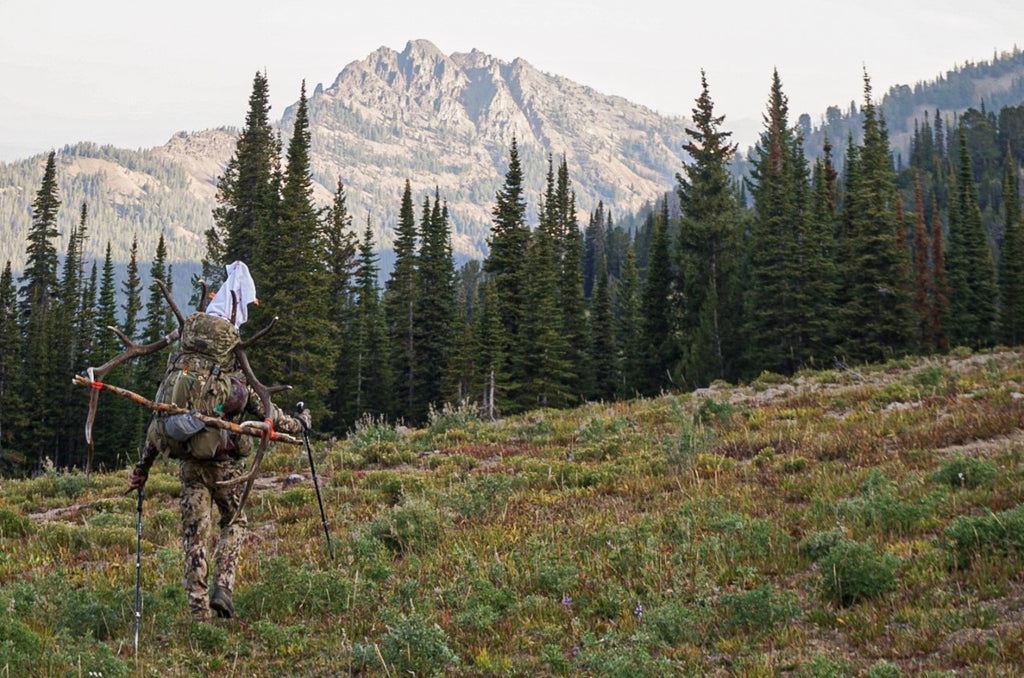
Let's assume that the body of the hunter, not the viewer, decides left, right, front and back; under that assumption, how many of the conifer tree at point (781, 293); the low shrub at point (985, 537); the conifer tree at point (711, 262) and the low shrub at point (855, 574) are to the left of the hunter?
0

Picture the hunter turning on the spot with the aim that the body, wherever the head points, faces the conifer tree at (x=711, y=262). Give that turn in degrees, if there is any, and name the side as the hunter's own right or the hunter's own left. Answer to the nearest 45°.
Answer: approximately 45° to the hunter's own right

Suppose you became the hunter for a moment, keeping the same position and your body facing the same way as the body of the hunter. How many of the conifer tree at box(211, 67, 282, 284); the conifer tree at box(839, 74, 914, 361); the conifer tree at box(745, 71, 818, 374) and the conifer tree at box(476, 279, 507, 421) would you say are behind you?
0

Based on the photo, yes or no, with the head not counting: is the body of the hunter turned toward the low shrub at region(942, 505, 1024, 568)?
no

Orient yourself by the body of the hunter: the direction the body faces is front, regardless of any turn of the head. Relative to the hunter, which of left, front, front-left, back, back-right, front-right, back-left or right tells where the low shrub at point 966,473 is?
right

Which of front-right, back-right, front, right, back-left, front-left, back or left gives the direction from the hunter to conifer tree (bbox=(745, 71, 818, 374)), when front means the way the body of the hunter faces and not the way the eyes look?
front-right

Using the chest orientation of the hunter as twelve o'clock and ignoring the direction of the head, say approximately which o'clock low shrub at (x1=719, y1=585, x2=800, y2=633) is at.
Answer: The low shrub is roughly at 4 o'clock from the hunter.

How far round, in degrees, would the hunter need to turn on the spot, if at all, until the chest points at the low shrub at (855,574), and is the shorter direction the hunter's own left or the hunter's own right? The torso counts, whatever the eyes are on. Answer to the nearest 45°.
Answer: approximately 135° to the hunter's own right

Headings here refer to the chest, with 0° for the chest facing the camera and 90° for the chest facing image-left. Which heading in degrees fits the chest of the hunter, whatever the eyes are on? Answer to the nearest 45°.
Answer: approximately 180°

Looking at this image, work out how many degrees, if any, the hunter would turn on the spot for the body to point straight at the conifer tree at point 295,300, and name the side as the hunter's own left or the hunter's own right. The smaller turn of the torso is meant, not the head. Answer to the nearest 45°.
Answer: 0° — they already face it

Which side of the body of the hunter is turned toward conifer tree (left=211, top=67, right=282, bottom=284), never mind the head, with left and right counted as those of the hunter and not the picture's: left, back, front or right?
front

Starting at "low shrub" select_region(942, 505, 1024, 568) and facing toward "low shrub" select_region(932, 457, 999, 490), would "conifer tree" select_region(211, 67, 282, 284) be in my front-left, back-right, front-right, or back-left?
front-left

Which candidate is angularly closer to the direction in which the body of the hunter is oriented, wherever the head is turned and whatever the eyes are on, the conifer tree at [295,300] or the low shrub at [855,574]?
the conifer tree
